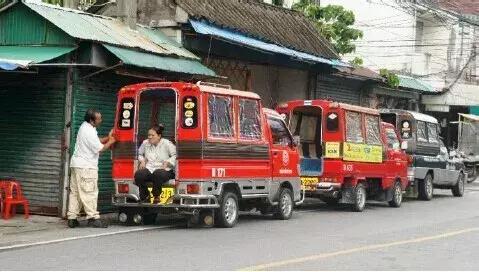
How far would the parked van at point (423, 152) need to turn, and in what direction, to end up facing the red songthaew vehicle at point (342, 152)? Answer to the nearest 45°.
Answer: approximately 135° to its right

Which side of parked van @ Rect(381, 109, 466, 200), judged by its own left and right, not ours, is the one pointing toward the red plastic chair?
back

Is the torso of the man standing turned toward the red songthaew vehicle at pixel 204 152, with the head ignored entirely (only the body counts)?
yes

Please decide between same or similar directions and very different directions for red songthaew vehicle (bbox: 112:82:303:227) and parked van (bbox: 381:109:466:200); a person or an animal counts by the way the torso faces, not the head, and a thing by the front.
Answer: same or similar directions

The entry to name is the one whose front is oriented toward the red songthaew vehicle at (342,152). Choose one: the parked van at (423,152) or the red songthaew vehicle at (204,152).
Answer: the red songthaew vehicle at (204,152)

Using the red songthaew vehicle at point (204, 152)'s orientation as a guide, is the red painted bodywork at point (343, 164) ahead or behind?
ahead

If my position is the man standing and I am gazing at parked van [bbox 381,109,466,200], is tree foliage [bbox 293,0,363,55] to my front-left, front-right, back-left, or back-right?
front-left

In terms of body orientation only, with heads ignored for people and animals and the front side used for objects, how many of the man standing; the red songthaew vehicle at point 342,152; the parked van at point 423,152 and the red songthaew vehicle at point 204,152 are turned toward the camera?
0

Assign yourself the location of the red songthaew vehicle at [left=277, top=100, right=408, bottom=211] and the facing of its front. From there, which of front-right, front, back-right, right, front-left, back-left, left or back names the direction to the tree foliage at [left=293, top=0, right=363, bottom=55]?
front-left

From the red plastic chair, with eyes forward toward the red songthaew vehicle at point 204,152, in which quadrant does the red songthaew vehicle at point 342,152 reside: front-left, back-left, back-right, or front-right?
front-left

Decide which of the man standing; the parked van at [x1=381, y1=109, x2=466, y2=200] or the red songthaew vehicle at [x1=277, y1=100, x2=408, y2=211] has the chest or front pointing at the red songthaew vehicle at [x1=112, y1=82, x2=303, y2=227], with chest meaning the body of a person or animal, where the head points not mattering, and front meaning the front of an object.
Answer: the man standing

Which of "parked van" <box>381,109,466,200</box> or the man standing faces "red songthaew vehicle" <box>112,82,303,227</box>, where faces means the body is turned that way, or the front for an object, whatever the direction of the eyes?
the man standing

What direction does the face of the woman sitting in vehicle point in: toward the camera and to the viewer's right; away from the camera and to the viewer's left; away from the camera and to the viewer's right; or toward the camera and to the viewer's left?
toward the camera and to the viewer's left

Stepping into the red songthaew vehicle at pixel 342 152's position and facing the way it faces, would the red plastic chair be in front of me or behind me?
behind

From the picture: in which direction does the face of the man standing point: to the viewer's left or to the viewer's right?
to the viewer's right

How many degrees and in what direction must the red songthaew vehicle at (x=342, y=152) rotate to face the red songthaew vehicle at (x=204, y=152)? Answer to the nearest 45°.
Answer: approximately 180°

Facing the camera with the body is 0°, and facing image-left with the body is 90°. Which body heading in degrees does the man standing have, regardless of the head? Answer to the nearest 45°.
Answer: approximately 270°

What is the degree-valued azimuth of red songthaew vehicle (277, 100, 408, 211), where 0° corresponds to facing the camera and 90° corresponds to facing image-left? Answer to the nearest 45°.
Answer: approximately 225°

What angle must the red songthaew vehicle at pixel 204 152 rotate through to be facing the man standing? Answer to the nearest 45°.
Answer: approximately 135° to its left

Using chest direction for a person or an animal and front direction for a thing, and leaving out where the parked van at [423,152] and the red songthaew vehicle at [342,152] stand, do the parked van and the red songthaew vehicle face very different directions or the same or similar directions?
same or similar directions

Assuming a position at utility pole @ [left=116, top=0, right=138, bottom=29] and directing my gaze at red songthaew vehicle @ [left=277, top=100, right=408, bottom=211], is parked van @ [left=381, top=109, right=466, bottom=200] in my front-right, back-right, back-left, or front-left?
front-left
